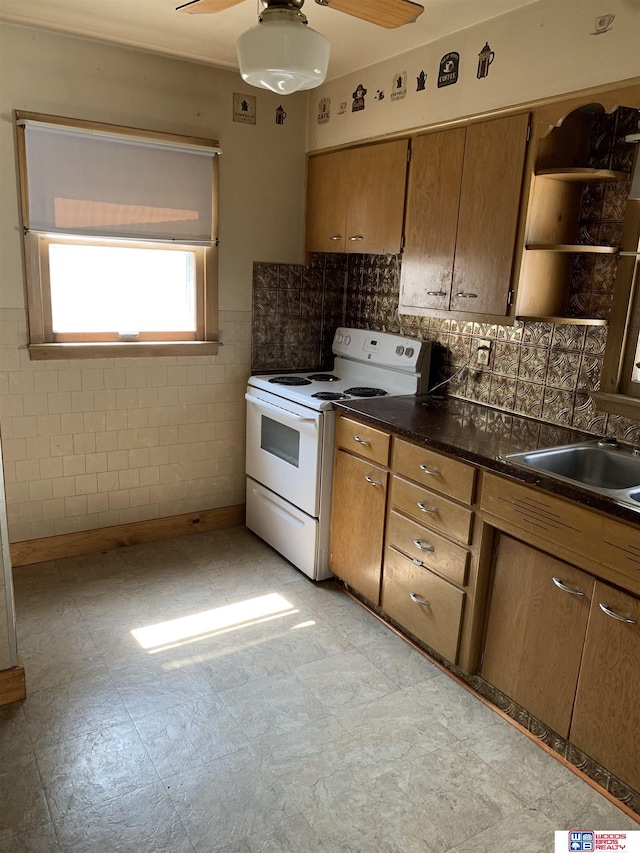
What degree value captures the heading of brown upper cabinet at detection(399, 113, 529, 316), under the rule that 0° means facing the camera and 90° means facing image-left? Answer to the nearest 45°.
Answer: approximately 45°

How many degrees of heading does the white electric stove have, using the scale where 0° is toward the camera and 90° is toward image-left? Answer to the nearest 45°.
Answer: approximately 45°

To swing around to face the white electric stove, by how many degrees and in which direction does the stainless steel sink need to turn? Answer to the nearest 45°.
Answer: approximately 45° to its right

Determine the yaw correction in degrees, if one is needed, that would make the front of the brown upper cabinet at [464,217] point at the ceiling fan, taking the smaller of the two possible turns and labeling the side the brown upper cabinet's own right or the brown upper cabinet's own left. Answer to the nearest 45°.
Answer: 0° — it already faces it

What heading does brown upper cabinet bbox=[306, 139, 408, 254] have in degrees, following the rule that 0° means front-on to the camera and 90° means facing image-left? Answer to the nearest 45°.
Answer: approximately 45°

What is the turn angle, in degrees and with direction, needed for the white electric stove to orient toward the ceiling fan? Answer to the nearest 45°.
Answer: approximately 45° to its left

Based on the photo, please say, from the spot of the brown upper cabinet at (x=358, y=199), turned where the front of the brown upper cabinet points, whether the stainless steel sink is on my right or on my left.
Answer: on my left

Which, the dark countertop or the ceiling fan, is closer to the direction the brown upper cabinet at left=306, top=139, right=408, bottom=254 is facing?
the ceiling fan
